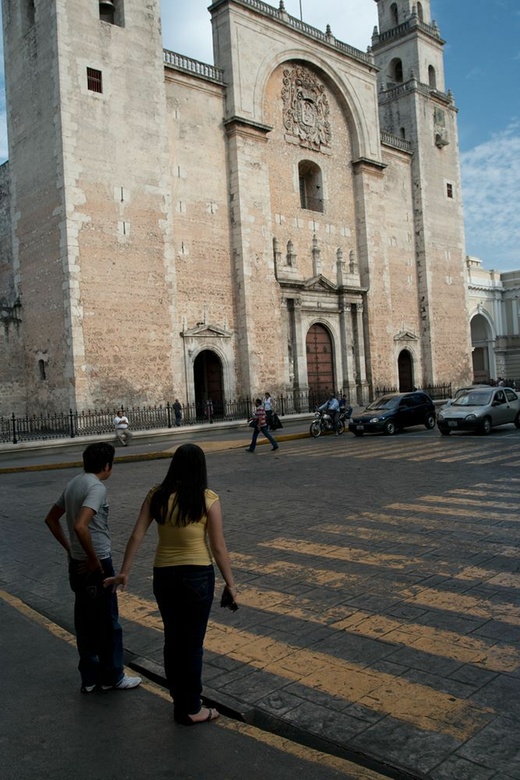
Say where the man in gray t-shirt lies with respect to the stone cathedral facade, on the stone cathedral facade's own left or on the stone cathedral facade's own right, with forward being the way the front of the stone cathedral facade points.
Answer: on the stone cathedral facade's own right

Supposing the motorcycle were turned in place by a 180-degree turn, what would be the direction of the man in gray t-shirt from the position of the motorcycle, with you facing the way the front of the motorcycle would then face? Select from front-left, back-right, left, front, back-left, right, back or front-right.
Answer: back-right

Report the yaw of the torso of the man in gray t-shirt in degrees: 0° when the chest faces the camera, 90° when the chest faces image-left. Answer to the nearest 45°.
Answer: approximately 225°

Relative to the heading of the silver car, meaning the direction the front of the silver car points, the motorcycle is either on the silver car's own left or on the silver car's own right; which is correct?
on the silver car's own right

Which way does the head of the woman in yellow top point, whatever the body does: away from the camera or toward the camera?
away from the camera

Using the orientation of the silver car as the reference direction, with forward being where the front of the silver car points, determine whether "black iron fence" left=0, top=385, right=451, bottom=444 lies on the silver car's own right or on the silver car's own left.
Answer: on the silver car's own right

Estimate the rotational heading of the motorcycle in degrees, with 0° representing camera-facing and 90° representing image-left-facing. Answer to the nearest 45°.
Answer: approximately 45°

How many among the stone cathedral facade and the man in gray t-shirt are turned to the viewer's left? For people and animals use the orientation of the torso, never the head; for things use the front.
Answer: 0

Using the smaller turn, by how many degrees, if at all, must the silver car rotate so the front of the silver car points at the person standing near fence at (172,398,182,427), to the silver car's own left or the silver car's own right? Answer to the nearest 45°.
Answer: approximately 45° to the silver car's own right

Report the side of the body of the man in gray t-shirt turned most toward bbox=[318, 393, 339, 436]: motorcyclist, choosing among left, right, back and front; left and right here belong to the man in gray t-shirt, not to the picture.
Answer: front

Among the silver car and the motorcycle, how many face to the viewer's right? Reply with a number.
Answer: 0

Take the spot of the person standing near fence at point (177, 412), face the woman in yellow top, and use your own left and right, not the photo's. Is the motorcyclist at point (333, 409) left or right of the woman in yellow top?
left

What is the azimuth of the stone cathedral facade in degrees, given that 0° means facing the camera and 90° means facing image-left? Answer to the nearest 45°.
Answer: approximately 315°
